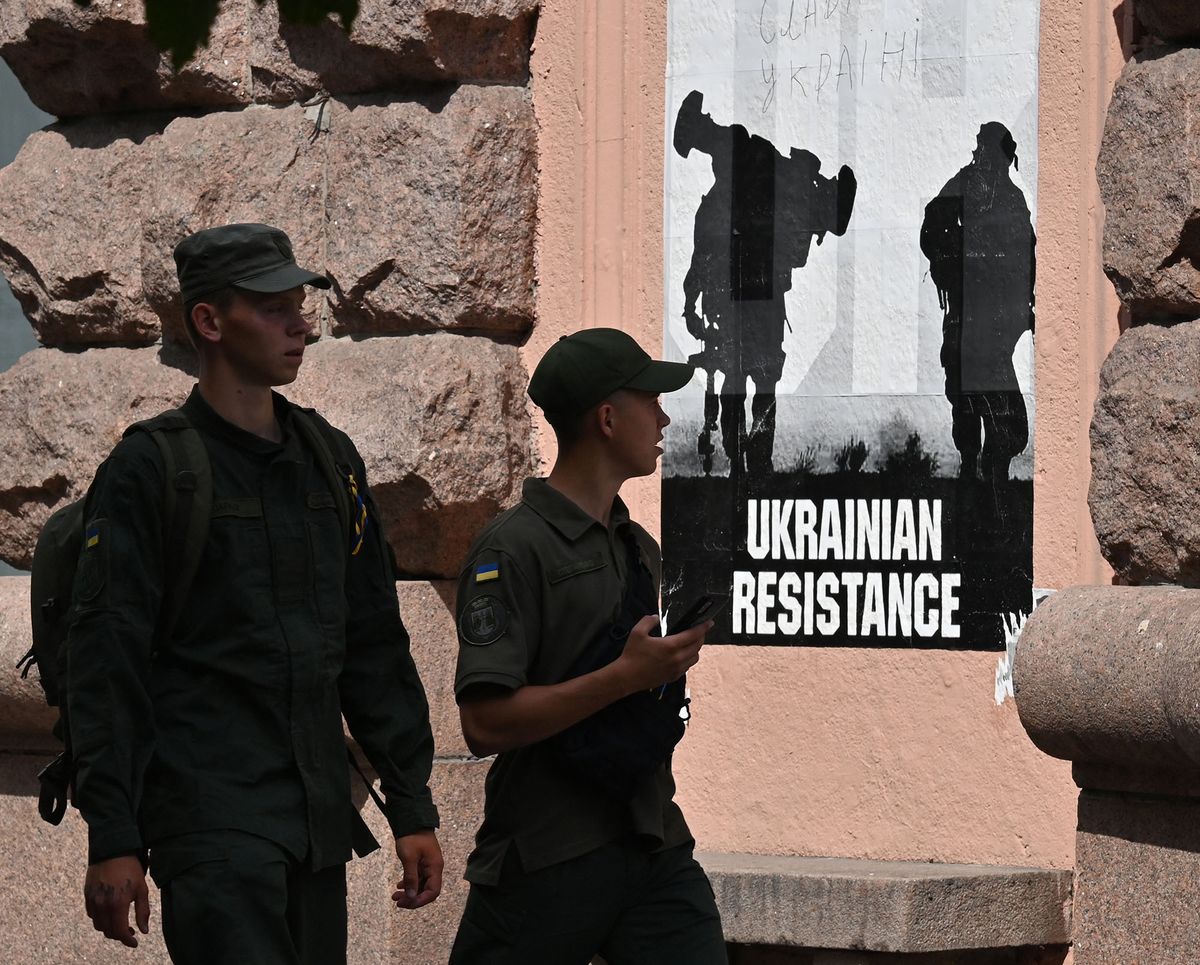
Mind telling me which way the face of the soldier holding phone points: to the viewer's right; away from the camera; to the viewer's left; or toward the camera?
to the viewer's right

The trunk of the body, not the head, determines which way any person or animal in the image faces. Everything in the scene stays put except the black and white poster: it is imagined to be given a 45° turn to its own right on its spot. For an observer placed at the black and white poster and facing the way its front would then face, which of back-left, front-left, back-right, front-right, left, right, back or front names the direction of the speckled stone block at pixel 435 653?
front-right

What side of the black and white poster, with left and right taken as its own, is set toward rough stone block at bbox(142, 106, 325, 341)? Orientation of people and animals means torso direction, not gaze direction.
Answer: right

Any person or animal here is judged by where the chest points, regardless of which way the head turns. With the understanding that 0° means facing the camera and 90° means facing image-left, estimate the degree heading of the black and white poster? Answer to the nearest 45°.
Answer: approximately 0°

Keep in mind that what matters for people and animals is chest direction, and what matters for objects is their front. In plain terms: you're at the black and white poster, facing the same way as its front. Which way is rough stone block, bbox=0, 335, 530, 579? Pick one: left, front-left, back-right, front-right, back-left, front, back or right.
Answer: right

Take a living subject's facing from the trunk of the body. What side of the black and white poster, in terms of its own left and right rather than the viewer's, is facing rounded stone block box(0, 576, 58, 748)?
right

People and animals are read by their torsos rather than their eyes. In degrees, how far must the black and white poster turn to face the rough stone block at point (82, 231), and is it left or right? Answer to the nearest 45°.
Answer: approximately 90° to its right
